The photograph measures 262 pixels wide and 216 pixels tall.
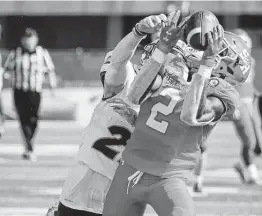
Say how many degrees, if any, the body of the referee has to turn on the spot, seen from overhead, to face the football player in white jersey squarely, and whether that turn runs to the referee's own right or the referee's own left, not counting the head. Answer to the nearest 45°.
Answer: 0° — they already face them

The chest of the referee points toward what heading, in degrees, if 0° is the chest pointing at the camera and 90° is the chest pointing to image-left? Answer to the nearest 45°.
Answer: approximately 0°
